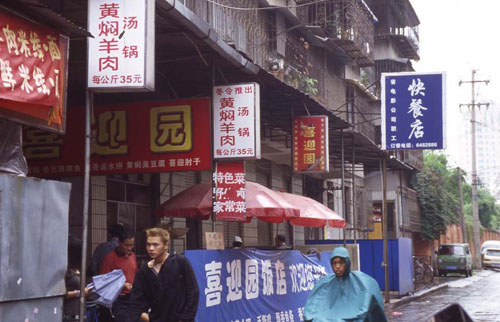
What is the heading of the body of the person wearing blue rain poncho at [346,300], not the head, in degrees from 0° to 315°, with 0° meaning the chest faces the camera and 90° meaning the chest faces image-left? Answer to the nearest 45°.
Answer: approximately 45°

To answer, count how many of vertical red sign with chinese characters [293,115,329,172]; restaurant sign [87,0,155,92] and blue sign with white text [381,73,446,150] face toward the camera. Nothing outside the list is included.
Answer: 3

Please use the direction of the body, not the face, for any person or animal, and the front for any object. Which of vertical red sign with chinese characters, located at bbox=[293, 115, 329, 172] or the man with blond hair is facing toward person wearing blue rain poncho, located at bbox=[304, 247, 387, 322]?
the vertical red sign with chinese characters

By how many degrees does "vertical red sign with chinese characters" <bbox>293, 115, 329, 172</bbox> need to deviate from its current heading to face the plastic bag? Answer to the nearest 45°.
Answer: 0° — it already faces it

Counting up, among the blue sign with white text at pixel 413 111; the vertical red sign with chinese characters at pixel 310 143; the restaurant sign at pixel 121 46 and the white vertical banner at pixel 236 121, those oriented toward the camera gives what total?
4

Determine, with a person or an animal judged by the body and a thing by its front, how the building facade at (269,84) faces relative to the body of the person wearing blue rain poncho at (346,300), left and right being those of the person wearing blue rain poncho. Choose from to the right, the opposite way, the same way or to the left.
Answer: to the left

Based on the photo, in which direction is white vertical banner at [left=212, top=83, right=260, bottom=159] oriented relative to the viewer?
toward the camera

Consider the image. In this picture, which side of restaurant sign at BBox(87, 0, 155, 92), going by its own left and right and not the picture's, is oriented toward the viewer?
front

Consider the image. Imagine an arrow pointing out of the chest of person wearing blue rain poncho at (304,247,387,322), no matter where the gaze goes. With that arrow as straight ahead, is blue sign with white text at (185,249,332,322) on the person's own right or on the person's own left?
on the person's own right

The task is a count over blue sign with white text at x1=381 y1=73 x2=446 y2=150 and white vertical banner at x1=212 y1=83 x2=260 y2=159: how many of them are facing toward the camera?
2

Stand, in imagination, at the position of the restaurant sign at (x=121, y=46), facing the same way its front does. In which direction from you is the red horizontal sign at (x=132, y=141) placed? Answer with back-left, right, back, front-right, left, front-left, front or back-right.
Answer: back

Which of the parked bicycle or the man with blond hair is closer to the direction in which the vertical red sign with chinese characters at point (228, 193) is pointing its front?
the man with blond hair

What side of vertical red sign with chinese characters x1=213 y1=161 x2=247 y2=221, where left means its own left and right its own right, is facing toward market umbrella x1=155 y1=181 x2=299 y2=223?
back

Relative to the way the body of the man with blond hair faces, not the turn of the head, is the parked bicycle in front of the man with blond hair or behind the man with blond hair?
behind

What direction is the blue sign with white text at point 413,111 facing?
toward the camera

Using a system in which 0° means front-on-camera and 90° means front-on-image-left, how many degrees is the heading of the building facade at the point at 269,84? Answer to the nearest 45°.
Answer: approximately 315°
